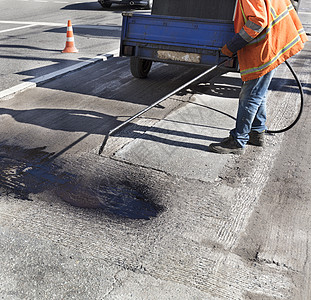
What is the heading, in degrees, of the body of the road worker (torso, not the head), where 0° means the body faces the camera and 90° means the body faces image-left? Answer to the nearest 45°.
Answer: approximately 90°

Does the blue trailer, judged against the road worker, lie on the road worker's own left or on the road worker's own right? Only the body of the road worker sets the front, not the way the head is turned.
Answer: on the road worker's own right
